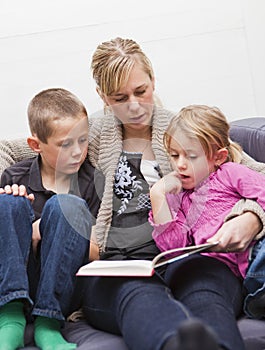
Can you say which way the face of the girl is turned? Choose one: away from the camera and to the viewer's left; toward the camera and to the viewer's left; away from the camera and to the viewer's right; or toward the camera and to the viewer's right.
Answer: toward the camera and to the viewer's left

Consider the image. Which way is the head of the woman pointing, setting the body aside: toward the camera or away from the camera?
toward the camera

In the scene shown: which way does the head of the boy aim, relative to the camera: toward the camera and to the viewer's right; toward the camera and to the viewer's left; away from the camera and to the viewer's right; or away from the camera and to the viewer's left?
toward the camera and to the viewer's right

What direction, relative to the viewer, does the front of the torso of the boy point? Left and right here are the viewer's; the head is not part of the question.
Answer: facing the viewer

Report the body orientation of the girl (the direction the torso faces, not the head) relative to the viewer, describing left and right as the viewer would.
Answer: facing the viewer and to the left of the viewer

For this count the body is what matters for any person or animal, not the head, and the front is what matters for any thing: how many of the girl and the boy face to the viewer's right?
0
